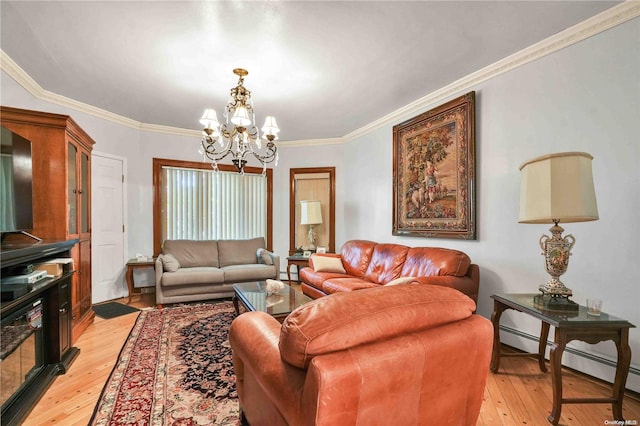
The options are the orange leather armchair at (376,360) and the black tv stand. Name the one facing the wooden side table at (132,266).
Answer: the orange leather armchair

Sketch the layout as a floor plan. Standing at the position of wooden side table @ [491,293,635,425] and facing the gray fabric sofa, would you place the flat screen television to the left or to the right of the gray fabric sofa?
left

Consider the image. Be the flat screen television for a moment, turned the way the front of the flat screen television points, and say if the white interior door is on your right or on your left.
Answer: on your left

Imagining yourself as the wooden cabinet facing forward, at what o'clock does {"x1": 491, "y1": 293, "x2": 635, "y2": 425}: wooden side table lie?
The wooden side table is roughly at 2 o'clock from the wooden cabinet.

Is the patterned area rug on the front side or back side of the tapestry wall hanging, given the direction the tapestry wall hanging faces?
on the front side

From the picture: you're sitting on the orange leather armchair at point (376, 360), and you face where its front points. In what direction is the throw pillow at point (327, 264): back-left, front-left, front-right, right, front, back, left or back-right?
front-right

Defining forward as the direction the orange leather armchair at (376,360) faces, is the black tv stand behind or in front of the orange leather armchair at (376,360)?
in front

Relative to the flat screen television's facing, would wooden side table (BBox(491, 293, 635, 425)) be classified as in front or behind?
in front

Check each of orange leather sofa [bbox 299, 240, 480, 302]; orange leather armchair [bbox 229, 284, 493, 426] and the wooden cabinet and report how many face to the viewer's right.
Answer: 1

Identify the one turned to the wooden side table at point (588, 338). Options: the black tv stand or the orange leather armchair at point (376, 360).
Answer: the black tv stand

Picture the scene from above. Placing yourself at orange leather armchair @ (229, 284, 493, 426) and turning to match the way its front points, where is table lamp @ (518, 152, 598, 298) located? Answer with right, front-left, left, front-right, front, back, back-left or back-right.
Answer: right

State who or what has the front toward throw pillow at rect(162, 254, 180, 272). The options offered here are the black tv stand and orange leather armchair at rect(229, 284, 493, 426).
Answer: the orange leather armchair

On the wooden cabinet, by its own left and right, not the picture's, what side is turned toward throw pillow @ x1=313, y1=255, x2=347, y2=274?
front

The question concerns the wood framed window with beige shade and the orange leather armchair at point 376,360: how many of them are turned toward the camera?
1

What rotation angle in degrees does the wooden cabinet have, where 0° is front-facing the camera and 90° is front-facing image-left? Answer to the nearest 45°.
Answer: approximately 270°

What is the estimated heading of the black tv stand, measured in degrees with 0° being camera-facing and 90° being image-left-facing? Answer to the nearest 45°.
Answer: approximately 315°

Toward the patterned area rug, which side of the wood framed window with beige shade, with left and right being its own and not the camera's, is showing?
front
